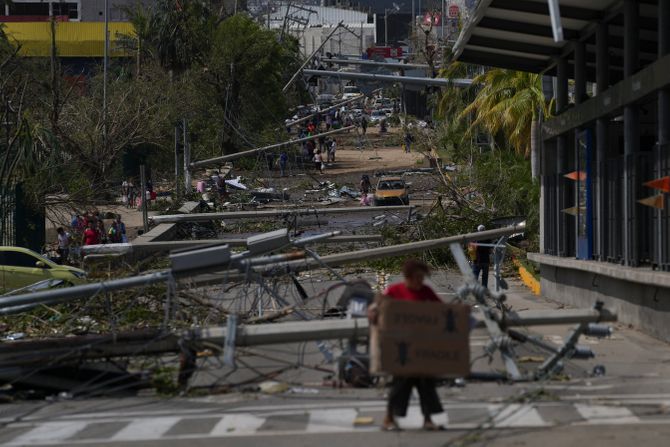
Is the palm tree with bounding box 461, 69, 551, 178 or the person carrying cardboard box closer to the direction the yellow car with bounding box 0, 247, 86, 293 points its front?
the palm tree

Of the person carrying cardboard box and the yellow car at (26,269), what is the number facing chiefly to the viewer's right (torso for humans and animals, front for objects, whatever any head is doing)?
1

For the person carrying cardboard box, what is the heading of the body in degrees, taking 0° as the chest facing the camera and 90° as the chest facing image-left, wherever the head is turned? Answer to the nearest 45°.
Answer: approximately 0°

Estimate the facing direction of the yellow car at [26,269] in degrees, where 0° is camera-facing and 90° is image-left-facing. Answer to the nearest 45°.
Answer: approximately 270°

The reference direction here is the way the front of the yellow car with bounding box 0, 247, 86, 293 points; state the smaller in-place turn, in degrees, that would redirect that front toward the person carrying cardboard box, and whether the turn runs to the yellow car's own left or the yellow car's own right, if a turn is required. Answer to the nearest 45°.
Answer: approximately 90° to the yellow car's own right

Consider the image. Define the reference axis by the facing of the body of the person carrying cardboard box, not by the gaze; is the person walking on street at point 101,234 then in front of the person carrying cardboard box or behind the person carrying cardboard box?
behind

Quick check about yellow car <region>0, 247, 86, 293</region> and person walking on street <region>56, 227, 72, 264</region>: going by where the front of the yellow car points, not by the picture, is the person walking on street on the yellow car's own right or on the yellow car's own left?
on the yellow car's own left

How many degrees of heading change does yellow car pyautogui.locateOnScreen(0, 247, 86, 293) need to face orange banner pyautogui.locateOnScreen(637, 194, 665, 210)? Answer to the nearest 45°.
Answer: approximately 45° to its right

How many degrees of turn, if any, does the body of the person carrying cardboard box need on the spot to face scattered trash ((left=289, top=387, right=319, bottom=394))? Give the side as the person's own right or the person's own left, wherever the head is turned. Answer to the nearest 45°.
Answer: approximately 135° to the person's own right

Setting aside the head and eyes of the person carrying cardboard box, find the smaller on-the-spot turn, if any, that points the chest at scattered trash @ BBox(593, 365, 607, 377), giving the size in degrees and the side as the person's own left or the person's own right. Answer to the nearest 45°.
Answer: approximately 135° to the person's own left
